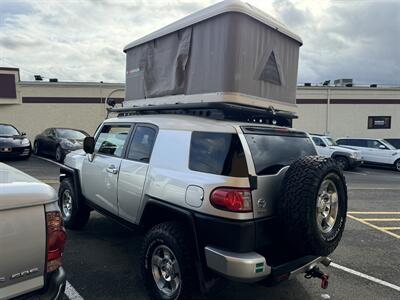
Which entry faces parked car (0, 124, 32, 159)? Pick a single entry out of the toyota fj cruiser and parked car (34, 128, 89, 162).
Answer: the toyota fj cruiser

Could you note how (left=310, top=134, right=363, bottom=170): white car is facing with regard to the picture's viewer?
facing the viewer and to the right of the viewer

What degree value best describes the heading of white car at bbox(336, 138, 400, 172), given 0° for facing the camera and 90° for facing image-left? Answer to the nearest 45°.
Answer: approximately 315°

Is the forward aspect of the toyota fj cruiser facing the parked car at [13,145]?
yes

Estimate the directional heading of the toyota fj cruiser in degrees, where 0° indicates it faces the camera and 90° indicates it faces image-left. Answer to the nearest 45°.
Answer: approximately 135°

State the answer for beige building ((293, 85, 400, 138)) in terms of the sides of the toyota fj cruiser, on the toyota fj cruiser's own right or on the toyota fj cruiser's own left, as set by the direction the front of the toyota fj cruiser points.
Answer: on the toyota fj cruiser's own right

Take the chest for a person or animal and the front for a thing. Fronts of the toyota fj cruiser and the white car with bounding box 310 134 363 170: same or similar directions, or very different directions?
very different directions

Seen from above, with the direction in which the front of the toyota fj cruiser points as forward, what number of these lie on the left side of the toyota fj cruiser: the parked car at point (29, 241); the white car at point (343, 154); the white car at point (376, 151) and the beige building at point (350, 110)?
1

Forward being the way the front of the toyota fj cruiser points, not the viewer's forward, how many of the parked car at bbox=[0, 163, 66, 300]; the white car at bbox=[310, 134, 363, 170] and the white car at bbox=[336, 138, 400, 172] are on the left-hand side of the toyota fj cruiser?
1

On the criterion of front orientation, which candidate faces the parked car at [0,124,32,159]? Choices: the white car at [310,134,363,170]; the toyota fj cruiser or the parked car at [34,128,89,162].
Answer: the toyota fj cruiser

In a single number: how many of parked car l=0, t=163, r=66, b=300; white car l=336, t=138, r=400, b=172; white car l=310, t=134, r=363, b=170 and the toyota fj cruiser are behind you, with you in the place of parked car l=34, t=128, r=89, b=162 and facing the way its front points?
0
